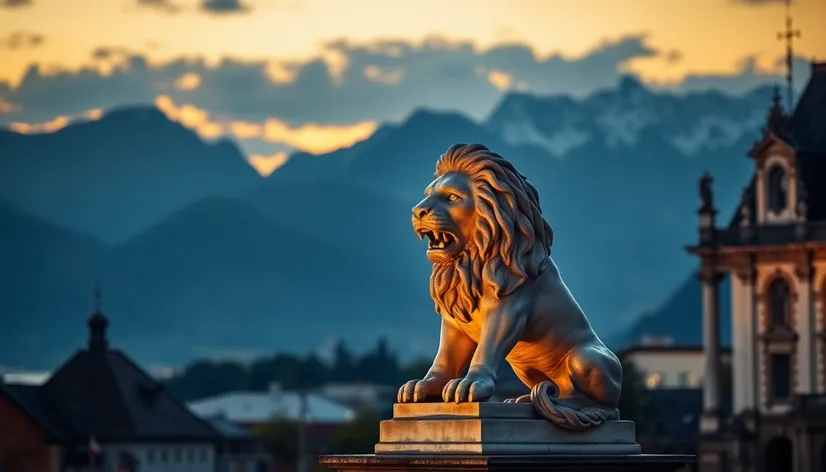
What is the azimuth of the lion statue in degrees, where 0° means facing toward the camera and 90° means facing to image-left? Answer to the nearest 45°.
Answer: approximately 45°
